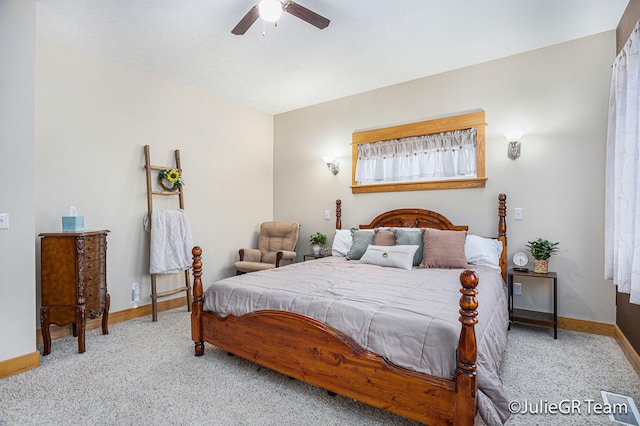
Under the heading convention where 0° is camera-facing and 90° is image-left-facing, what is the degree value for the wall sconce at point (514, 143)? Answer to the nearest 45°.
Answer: approximately 0°

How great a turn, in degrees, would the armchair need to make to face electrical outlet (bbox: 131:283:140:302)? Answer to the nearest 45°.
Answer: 0° — it already faces it

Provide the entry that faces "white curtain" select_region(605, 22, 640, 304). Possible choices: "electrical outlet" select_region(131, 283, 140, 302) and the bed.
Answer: the electrical outlet

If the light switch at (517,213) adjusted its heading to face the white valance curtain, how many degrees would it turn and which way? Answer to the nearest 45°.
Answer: approximately 90° to its right

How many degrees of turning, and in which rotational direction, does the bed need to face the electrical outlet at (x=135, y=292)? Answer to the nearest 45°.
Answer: approximately 90° to its right

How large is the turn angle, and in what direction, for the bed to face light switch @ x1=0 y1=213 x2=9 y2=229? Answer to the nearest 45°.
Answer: approximately 45° to its right

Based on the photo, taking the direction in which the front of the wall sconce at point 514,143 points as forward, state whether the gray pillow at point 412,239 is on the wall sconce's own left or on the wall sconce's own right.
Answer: on the wall sconce's own right

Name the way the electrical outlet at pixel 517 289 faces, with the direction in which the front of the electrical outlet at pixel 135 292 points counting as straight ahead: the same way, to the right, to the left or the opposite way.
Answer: to the right

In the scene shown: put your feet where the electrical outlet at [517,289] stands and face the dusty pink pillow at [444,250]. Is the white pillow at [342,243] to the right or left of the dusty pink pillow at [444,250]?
right

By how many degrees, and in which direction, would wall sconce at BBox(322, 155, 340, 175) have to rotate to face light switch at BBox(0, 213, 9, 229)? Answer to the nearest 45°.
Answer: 0° — it already faces it
